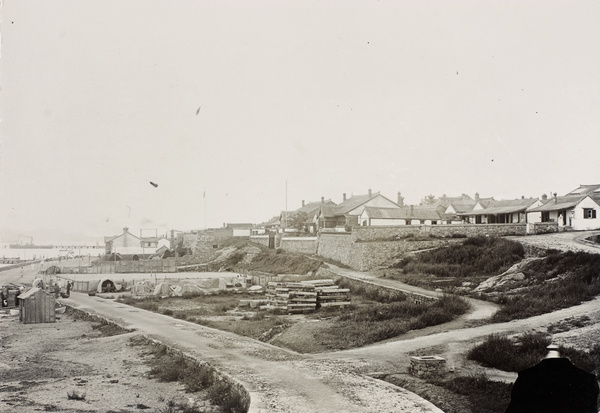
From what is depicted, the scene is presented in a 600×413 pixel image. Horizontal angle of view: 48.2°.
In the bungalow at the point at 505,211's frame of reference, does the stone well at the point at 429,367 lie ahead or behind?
ahead

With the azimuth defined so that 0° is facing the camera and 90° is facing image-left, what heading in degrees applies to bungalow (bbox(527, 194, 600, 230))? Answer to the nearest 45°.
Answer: approximately 45°

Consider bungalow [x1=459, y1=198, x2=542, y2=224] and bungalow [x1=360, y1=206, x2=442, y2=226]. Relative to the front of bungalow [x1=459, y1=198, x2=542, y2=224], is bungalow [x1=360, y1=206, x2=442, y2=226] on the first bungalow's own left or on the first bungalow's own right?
on the first bungalow's own right

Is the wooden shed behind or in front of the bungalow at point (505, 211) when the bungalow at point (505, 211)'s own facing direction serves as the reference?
in front

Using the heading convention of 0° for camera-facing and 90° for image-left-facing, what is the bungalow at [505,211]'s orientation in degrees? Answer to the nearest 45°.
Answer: approximately 45°

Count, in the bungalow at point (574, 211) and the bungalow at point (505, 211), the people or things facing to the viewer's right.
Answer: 0

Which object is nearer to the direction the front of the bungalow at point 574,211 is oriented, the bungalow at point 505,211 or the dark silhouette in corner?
the dark silhouette in corner

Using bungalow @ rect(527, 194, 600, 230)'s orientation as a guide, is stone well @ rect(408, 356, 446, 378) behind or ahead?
ahead

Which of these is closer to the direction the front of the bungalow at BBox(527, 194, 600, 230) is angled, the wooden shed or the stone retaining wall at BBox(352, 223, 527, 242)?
the wooden shed

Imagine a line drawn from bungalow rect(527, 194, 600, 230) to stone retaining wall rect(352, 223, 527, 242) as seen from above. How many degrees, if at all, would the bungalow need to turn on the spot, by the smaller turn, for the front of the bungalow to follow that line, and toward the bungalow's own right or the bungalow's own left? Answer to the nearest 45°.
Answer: approximately 90° to the bungalow's own right

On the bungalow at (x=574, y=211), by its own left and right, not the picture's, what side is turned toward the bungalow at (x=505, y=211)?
right
